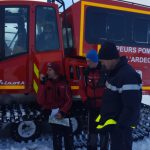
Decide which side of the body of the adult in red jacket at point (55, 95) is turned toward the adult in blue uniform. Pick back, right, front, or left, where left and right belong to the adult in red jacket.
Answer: left

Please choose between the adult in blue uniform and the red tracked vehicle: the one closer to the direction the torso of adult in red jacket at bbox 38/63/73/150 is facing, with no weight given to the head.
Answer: the adult in blue uniform
